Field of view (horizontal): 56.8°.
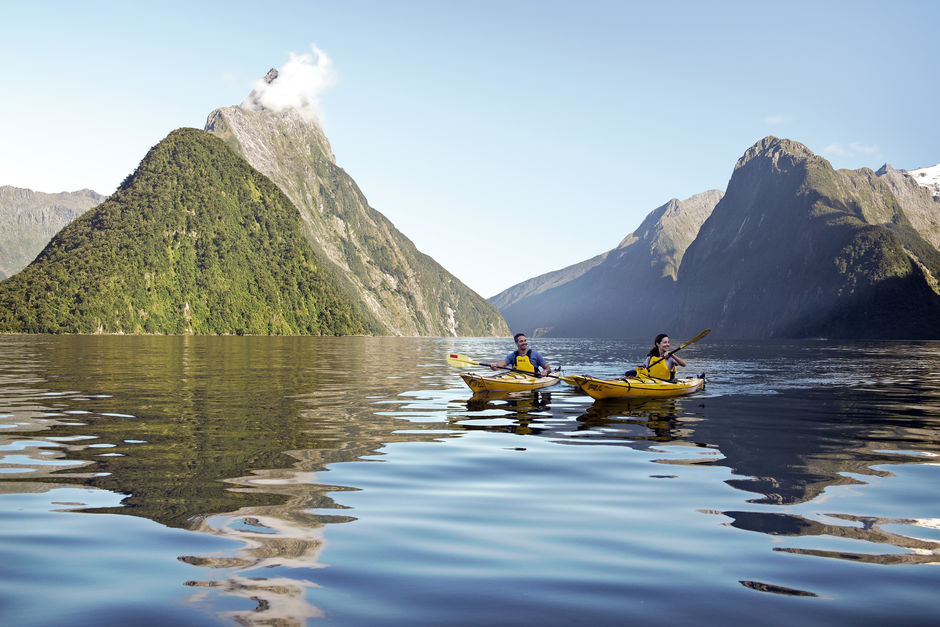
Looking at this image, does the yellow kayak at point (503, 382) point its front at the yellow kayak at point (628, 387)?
no

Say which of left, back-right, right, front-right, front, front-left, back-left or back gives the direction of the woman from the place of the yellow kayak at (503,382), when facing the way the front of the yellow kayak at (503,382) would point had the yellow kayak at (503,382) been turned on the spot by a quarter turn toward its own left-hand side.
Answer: front-left

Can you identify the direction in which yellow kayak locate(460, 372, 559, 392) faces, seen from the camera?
facing the viewer and to the left of the viewer
